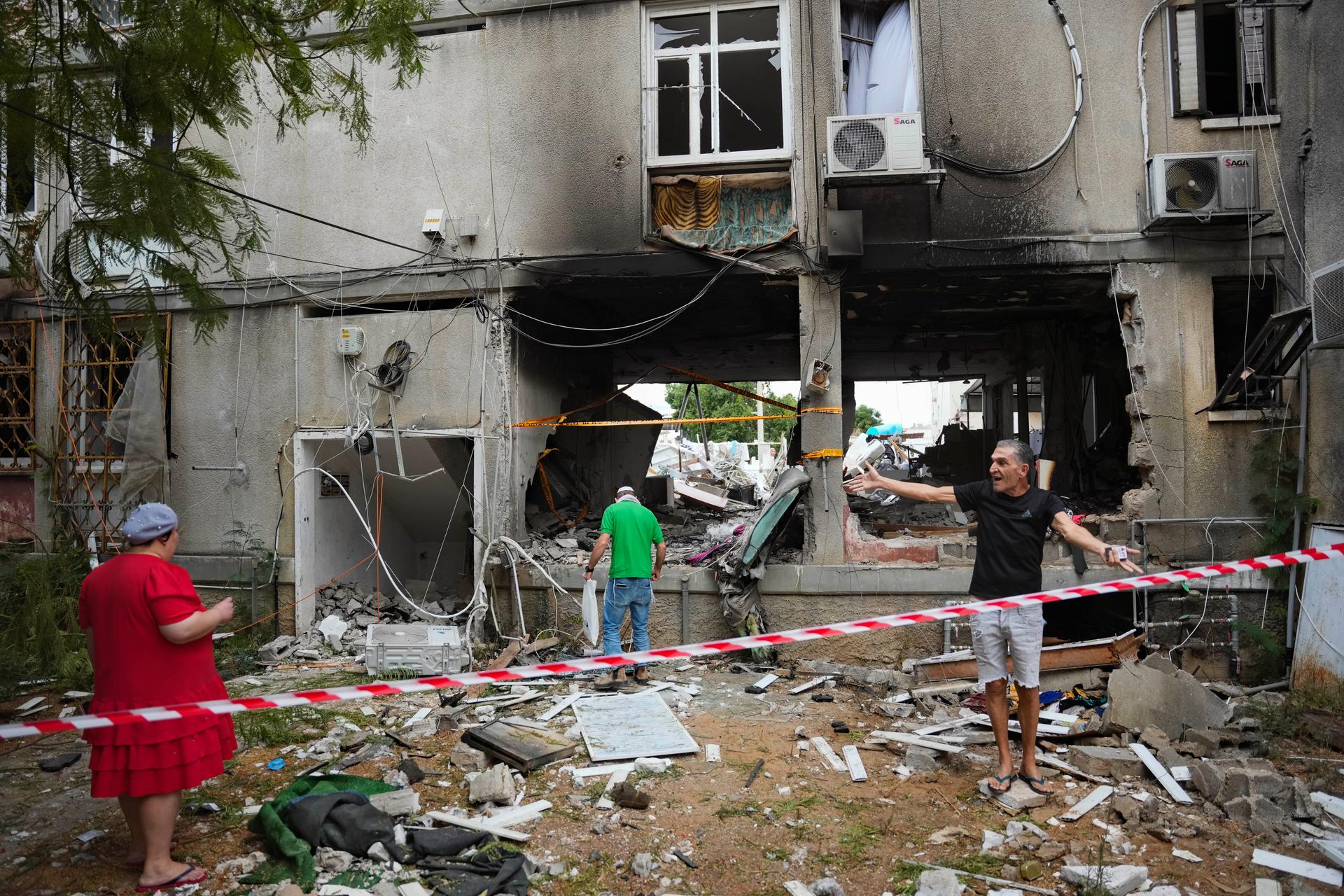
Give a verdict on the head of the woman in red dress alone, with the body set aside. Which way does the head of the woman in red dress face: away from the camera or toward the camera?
away from the camera

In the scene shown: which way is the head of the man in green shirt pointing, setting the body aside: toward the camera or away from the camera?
away from the camera

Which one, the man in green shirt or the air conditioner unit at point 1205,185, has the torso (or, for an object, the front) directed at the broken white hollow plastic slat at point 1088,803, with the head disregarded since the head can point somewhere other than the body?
the air conditioner unit

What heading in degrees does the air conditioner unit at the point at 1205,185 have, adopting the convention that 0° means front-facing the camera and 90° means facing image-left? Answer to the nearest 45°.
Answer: approximately 0°

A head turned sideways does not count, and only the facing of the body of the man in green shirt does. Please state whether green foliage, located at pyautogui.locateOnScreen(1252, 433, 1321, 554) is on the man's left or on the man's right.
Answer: on the man's right

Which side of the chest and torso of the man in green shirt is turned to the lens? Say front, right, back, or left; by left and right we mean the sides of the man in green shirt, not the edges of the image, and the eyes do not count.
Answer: back

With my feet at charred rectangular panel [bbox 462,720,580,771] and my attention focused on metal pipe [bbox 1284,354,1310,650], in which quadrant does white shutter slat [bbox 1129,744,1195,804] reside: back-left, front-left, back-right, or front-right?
front-right

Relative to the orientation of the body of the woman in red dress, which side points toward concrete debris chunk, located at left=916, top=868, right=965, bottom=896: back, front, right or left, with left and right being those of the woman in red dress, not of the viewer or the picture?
right

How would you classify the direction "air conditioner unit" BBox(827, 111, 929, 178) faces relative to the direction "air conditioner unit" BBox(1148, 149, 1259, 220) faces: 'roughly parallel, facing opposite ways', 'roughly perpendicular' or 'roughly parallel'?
roughly parallel

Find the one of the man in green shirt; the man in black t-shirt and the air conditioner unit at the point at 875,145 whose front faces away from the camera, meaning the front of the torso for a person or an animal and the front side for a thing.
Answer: the man in green shirt

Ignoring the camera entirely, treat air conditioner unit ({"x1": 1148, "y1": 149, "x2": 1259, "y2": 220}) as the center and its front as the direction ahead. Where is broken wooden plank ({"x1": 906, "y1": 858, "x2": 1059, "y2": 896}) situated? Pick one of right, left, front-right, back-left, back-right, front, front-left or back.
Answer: front

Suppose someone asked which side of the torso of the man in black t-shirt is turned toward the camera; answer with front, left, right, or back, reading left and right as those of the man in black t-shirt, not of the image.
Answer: front

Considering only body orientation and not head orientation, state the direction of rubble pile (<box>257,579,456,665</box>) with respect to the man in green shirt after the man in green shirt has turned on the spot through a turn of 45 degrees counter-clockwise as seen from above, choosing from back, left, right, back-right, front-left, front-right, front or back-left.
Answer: front

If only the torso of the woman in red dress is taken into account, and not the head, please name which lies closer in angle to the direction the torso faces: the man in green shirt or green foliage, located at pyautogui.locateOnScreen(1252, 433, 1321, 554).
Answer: the man in green shirt

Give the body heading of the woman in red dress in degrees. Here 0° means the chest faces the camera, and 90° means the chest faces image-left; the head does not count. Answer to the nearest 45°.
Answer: approximately 225°

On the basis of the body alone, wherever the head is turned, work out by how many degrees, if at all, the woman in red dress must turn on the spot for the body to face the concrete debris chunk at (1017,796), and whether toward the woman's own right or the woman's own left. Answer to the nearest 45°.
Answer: approximately 45° to the woman's own right

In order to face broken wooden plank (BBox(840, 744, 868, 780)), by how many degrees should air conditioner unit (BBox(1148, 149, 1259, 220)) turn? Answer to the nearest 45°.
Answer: approximately 45° to its right
